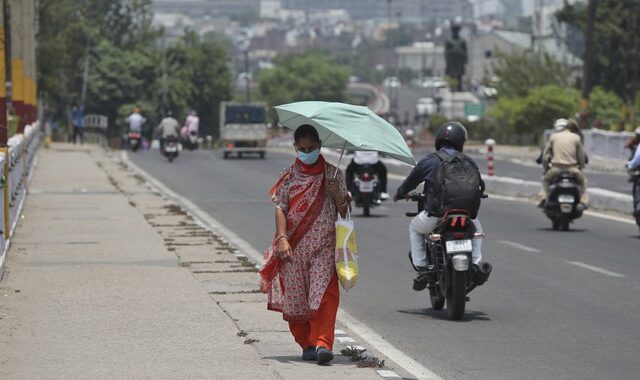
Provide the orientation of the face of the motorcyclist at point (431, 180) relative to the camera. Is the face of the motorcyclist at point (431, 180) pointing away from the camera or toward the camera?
away from the camera

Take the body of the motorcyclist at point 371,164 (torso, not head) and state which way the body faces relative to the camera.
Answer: away from the camera

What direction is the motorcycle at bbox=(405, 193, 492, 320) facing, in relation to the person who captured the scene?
facing away from the viewer

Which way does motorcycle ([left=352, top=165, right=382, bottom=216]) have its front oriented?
away from the camera

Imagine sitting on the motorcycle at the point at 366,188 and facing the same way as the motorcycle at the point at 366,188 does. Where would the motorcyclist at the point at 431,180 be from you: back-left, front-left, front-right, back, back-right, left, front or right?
back

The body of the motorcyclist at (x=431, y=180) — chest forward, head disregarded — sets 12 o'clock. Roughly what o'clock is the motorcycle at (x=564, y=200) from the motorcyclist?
The motorcycle is roughly at 2 o'clock from the motorcyclist.
